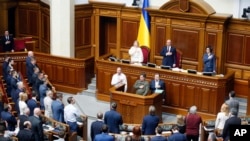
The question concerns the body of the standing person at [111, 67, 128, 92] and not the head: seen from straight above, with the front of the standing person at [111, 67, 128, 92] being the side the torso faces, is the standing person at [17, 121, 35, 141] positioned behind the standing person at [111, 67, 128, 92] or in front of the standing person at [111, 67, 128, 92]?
in front

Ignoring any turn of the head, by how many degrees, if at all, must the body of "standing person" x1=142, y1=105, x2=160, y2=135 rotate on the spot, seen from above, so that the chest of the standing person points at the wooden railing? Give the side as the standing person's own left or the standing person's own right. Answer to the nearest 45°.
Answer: approximately 45° to the standing person's own left

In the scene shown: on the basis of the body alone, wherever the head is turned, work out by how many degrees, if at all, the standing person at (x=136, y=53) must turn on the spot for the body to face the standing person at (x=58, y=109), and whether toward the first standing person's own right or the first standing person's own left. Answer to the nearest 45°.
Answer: approximately 45° to the first standing person's own right

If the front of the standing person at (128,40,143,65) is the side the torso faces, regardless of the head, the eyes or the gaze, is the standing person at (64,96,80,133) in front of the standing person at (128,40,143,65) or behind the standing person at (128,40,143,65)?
in front

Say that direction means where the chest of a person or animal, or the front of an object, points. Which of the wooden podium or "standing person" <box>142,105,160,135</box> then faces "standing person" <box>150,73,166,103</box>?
"standing person" <box>142,105,160,135</box>

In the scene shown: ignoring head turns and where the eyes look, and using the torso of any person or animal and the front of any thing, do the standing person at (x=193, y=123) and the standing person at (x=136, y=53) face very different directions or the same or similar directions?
very different directions

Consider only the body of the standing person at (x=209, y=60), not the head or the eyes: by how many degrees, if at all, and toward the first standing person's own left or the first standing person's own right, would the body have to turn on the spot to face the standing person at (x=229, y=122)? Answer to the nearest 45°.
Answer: approximately 45° to the first standing person's own left

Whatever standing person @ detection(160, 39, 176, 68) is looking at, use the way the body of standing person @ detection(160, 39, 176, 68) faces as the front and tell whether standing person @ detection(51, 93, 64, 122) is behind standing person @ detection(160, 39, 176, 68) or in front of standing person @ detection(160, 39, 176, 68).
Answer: in front

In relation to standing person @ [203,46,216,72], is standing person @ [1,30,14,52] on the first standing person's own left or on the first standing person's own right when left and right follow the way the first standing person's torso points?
on the first standing person's own right

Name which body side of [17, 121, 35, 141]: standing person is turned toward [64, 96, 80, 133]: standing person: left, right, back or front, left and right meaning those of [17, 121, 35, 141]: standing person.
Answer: front

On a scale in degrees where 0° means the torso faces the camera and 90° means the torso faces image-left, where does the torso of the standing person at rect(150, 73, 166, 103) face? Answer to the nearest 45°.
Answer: approximately 0°

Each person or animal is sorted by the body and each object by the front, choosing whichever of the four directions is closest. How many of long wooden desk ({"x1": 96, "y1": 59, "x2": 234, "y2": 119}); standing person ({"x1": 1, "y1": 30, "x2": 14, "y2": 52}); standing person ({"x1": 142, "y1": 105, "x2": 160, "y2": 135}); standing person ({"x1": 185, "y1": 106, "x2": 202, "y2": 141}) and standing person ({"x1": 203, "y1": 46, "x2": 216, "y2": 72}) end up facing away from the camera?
2

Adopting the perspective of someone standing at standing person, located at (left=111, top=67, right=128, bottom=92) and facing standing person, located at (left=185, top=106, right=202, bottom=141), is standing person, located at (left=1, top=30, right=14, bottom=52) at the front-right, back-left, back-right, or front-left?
back-right
